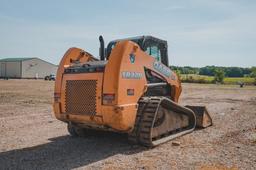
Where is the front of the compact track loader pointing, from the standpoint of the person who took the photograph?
facing away from the viewer and to the right of the viewer
